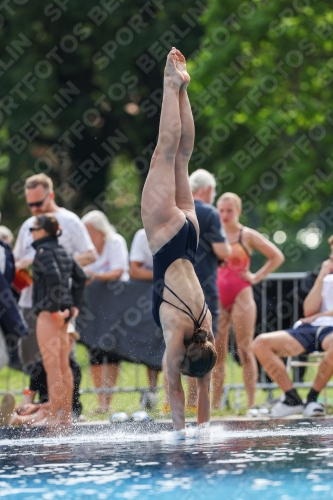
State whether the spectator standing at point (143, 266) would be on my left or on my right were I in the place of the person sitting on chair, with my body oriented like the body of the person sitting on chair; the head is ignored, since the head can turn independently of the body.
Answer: on my right

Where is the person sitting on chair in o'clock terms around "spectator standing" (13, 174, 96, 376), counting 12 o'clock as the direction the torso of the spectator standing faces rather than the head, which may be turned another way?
The person sitting on chair is roughly at 8 o'clock from the spectator standing.

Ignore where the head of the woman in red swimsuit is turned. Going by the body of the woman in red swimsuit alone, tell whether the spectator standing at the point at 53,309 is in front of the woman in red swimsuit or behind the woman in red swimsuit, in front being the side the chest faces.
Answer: in front

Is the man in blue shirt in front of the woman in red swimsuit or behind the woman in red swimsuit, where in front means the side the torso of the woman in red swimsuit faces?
in front

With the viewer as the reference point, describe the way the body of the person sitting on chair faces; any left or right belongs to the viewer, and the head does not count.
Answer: facing the viewer and to the left of the viewer

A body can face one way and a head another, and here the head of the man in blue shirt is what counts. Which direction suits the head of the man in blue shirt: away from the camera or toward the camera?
away from the camera

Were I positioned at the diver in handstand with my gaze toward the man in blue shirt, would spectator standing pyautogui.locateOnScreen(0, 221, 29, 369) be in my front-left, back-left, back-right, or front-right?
front-left

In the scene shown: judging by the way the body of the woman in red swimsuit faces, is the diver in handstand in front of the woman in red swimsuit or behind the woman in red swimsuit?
in front

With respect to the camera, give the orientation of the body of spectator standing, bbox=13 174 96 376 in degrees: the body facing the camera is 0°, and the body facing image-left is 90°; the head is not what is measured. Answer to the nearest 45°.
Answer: approximately 45°
